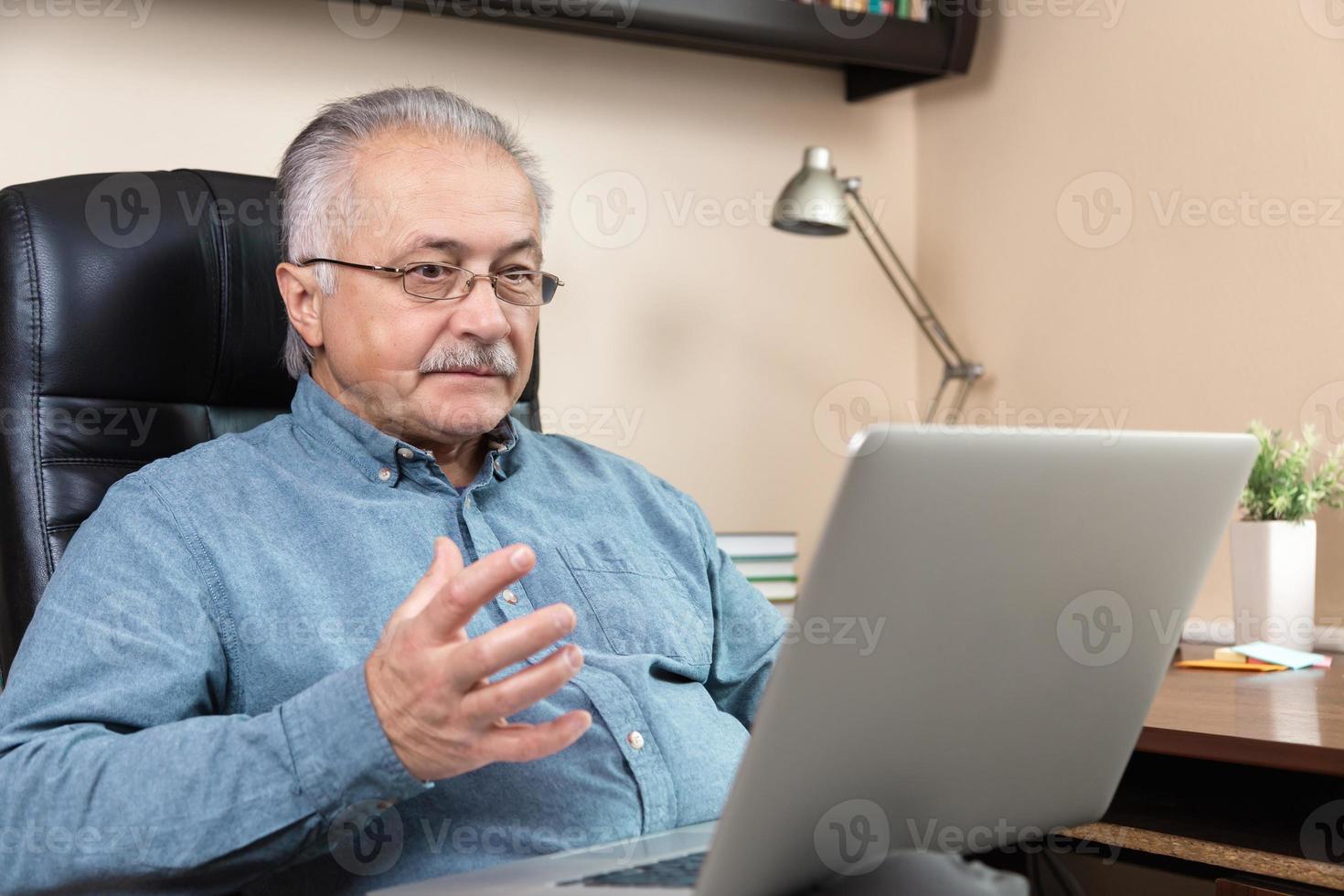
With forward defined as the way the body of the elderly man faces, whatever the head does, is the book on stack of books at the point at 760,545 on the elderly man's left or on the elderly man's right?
on the elderly man's left

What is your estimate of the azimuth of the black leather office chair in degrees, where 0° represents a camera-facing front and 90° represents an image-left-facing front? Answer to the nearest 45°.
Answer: approximately 315°

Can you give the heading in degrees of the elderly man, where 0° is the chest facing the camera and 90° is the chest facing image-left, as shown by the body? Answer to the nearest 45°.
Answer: approximately 315°

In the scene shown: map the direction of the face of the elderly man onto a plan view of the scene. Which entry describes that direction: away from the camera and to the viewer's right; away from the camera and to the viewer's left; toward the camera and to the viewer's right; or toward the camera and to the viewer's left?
toward the camera and to the viewer's right

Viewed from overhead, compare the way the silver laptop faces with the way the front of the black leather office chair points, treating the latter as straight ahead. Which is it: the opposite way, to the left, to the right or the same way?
the opposite way

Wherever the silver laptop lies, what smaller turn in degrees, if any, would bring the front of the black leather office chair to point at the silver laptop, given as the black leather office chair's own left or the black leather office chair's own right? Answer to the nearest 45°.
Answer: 0° — it already faces it

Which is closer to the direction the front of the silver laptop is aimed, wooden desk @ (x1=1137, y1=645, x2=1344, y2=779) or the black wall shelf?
the black wall shelf

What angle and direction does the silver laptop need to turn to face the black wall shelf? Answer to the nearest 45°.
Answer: approximately 45° to its right

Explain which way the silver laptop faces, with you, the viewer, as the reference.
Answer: facing away from the viewer and to the left of the viewer
